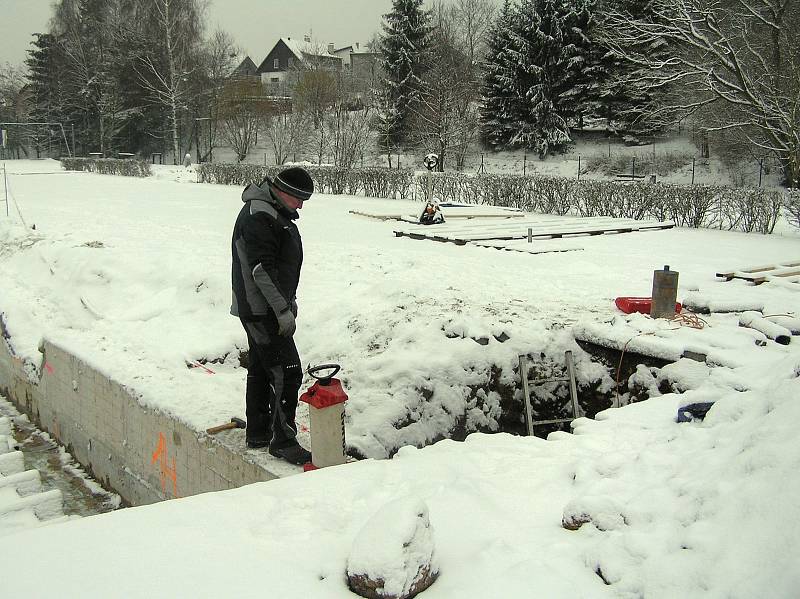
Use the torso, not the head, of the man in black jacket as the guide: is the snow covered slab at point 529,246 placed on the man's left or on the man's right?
on the man's left

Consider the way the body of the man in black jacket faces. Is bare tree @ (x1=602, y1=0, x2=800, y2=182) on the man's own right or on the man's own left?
on the man's own left

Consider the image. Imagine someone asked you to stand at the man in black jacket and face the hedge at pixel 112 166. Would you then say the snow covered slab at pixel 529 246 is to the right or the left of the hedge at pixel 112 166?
right

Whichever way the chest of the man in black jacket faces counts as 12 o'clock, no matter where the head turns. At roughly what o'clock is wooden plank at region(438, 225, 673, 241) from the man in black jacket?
The wooden plank is roughly at 10 o'clock from the man in black jacket.

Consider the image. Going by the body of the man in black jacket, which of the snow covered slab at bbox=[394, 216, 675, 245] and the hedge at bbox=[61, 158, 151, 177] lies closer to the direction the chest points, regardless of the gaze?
the snow covered slab

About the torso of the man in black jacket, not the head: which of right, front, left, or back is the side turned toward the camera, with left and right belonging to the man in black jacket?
right

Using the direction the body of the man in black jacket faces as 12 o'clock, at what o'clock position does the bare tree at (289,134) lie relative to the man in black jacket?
The bare tree is roughly at 9 o'clock from the man in black jacket.

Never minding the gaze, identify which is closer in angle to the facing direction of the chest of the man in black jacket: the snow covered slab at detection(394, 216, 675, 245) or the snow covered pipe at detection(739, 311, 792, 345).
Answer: the snow covered pipe

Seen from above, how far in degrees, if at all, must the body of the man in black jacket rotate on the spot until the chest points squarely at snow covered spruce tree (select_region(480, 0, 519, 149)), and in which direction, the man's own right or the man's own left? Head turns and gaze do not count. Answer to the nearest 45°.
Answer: approximately 90° to the man's own left

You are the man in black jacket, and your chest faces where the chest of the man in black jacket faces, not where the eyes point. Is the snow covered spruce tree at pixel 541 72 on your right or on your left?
on your left
